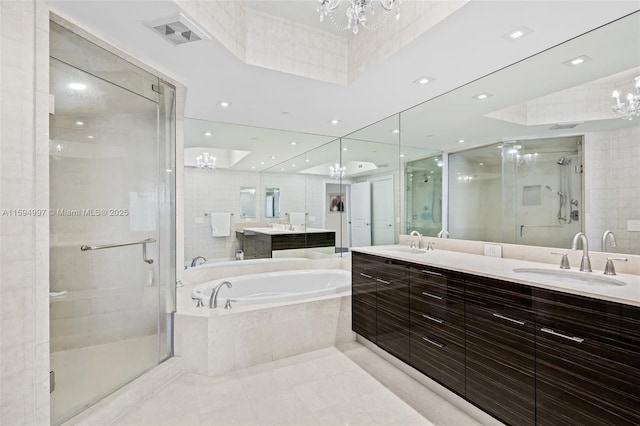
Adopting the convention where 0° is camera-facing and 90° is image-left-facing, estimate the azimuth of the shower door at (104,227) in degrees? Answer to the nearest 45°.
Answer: approximately 315°

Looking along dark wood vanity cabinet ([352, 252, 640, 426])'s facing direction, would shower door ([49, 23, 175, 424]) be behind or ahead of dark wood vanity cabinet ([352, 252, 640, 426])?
ahead

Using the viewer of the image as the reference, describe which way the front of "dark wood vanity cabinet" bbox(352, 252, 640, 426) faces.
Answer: facing the viewer and to the left of the viewer

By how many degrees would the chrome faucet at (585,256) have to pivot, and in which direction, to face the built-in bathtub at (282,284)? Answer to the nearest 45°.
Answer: approximately 45° to its right

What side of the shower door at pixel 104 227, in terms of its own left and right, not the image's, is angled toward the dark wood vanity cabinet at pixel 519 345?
front

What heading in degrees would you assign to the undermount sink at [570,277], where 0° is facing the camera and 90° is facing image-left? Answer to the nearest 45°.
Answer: approximately 45°

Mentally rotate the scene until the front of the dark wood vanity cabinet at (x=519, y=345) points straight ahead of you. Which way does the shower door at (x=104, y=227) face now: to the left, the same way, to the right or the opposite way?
the opposite way

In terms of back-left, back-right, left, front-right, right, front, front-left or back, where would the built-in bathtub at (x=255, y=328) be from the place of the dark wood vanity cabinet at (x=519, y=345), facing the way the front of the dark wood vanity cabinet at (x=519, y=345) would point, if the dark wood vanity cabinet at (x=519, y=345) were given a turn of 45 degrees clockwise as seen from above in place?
front

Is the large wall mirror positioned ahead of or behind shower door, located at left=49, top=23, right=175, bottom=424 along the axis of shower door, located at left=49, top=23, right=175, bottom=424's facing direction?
ahead

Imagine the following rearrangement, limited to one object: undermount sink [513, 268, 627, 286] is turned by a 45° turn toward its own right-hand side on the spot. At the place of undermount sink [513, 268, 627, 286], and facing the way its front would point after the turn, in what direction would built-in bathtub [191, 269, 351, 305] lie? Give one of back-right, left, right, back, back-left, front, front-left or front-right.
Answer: front

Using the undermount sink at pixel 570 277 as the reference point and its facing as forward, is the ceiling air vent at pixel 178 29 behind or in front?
in front
